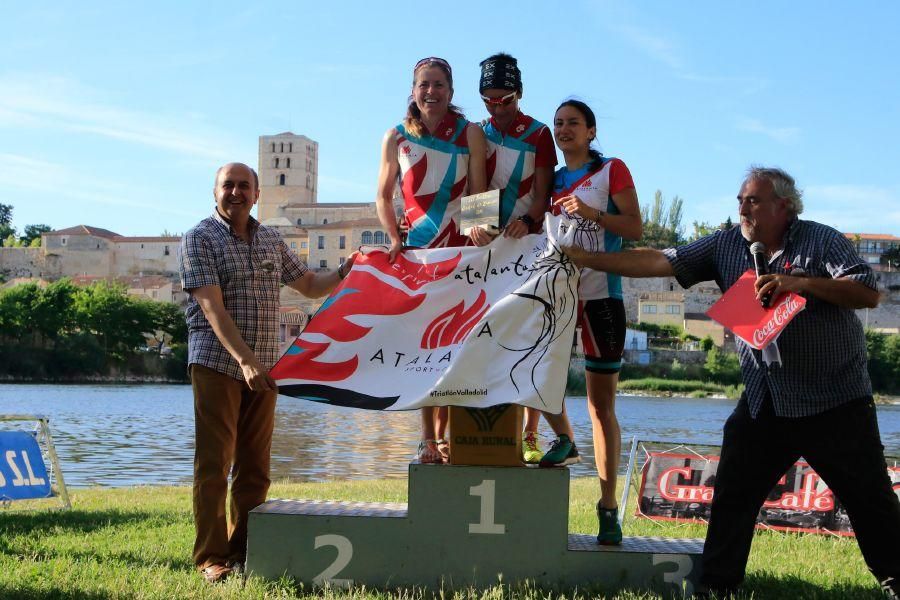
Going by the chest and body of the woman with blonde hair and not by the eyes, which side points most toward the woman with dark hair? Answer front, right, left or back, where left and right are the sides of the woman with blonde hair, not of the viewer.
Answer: left

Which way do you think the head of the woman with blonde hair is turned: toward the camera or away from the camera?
toward the camera

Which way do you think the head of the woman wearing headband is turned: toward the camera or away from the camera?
toward the camera

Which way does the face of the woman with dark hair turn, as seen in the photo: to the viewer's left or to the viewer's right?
to the viewer's left

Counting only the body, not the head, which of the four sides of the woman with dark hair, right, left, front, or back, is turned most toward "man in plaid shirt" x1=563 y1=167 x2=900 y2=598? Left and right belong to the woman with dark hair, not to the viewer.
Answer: left

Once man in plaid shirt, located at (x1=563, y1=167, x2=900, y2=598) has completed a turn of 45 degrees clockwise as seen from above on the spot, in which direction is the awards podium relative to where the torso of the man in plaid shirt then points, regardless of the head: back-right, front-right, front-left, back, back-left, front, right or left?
front

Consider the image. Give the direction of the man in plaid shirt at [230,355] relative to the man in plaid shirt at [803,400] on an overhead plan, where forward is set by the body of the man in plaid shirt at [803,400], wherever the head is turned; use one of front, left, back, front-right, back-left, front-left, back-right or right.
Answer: front-right

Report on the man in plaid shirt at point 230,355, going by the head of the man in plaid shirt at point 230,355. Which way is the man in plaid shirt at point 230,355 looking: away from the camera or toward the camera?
toward the camera

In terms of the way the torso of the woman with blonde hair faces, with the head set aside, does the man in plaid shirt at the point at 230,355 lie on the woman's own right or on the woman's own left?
on the woman's own right

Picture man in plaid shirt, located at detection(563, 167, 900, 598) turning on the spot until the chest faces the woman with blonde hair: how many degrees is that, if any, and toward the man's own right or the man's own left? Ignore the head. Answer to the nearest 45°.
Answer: approximately 45° to the man's own right

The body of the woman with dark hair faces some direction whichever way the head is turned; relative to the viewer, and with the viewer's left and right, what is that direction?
facing the viewer and to the left of the viewer

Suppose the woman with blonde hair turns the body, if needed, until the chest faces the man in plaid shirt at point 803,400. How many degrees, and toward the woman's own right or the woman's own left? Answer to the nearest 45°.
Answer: approximately 45° to the woman's own left

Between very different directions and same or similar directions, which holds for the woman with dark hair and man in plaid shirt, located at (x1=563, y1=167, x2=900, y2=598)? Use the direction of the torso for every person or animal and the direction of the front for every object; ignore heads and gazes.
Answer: same or similar directions

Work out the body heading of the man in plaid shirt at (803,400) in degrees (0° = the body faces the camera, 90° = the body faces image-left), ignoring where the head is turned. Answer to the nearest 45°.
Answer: approximately 45°

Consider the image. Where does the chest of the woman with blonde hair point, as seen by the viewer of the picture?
toward the camera
